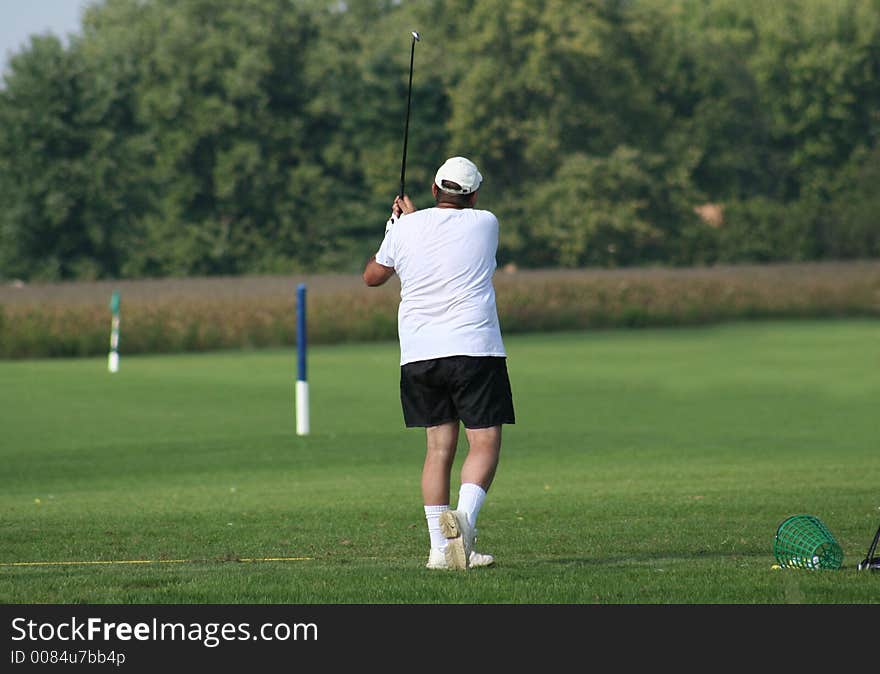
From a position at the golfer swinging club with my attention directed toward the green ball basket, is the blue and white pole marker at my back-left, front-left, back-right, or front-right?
back-left

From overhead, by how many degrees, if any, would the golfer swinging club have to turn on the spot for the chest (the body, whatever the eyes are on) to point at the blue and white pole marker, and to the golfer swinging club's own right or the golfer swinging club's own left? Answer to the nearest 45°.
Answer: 0° — they already face it

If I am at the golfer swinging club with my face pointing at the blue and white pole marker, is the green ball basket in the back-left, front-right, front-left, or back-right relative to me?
back-right

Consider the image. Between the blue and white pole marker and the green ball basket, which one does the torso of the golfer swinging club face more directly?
the blue and white pole marker

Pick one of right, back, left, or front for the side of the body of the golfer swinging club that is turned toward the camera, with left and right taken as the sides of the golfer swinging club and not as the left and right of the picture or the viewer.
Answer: back

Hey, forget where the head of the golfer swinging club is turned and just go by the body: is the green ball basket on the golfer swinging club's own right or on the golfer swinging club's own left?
on the golfer swinging club's own right
